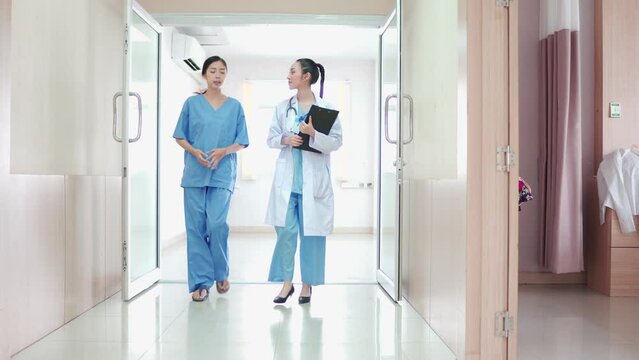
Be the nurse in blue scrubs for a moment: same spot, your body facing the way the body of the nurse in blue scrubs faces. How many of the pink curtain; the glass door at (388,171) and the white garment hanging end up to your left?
3

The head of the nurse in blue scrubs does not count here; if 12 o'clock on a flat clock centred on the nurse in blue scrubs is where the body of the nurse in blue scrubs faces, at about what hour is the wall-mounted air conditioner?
The wall-mounted air conditioner is roughly at 6 o'clock from the nurse in blue scrubs.

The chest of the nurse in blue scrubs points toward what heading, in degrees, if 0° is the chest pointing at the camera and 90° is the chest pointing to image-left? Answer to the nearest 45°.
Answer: approximately 0°

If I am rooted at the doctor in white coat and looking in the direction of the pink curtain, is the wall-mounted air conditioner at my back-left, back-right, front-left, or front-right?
back-left

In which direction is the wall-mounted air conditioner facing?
to the viewer's right

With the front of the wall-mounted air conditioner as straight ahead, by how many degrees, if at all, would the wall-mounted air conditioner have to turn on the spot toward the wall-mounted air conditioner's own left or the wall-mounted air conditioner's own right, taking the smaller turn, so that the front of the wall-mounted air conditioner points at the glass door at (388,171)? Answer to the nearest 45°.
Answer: approximately 45° to the wall-mounted air conditioner's own right

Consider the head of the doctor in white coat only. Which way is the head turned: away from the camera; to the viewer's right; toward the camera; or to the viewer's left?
to the viewer's left

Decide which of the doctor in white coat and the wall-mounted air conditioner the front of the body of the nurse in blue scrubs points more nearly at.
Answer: the doctor in white coat

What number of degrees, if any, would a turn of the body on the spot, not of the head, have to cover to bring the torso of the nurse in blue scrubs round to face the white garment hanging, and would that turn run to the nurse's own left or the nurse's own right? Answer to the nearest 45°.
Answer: approximately 90° to the nurse's own left

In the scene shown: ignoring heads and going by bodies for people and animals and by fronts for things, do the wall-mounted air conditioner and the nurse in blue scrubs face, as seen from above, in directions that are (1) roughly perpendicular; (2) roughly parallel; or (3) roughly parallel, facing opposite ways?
roughly perpendicular

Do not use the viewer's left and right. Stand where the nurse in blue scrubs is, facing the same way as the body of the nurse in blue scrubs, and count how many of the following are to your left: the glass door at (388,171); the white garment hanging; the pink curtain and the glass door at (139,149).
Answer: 3
